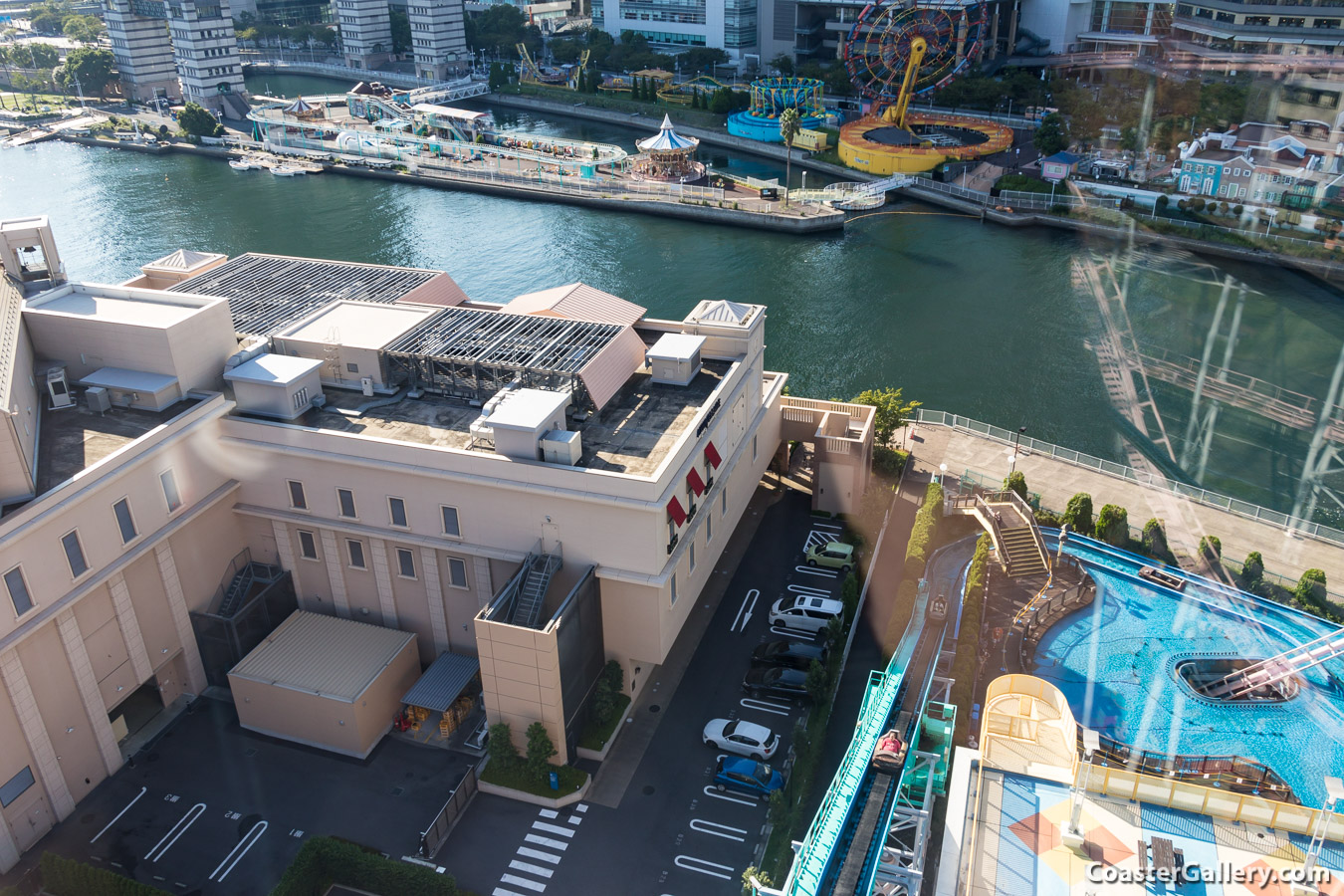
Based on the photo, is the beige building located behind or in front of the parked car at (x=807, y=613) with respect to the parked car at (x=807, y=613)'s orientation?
in front

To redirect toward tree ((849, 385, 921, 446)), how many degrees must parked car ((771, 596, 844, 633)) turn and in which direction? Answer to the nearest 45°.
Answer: approximately 90° to its right

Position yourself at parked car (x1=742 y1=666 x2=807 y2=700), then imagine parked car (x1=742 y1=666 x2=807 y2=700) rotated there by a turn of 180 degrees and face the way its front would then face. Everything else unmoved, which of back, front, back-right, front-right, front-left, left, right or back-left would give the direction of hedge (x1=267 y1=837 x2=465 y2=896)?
back-right

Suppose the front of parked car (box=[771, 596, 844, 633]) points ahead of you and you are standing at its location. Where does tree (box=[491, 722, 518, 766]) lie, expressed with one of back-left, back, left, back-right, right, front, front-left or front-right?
front-left

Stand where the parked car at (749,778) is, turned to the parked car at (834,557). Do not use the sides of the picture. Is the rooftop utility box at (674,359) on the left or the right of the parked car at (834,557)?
left

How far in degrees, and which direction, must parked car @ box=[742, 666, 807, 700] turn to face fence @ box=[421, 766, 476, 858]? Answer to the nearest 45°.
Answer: approximately 45° to its left

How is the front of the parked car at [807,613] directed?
to the viewer's left

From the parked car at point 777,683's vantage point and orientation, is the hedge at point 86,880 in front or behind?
in front

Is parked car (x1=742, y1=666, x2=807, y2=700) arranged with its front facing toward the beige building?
yes

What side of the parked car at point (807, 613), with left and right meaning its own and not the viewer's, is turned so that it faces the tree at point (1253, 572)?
back

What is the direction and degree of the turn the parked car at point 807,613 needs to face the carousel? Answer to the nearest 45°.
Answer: approximately 90° to its right

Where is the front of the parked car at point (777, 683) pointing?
to the viewer's left

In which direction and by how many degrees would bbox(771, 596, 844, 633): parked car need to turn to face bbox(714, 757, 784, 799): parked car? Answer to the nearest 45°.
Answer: approximately 90° to its left

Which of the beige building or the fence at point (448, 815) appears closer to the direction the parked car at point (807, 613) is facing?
the beige building

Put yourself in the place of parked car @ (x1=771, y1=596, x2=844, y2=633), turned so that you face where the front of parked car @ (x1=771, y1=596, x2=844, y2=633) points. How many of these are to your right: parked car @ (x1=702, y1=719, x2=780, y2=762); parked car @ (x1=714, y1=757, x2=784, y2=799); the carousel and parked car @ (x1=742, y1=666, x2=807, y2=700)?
1

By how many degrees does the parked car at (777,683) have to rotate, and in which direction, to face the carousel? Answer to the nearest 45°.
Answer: approximately 90° to its right

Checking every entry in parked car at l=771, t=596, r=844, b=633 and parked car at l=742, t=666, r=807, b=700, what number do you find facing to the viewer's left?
2
